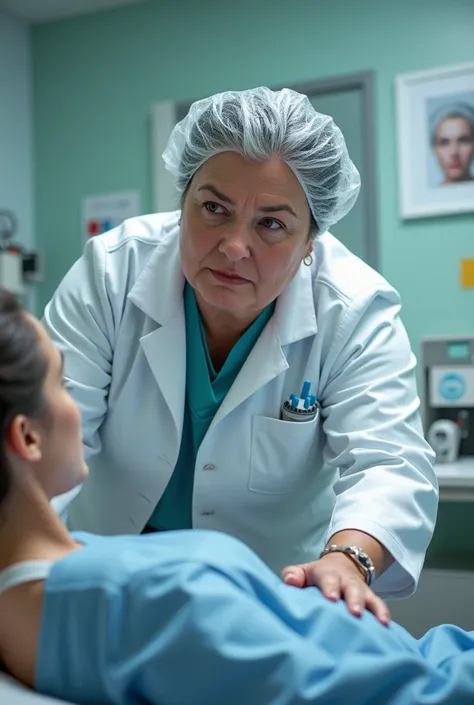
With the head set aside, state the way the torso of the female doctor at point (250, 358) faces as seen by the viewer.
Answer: toward the camera

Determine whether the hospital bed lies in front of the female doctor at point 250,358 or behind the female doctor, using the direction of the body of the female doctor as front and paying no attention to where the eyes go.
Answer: in front

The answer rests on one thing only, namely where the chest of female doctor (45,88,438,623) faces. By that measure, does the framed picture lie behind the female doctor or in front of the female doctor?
behind

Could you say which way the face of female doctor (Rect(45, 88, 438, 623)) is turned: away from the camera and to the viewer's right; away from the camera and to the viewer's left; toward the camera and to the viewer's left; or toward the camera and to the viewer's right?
toward the camera and to the viewer's left

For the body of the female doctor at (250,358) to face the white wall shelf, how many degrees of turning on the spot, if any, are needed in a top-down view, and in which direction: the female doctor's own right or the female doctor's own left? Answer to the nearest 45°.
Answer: approximately 135° to the female doctor's own left

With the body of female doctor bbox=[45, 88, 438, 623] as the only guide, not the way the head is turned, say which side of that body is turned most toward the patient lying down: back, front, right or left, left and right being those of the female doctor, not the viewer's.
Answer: front

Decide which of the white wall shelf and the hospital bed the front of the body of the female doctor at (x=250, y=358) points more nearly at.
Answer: the hospital bed

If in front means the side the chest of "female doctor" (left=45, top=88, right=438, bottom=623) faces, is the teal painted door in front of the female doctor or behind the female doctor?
behind

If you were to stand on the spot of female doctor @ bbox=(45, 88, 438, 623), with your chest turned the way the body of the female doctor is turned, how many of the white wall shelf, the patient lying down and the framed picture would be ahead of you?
1

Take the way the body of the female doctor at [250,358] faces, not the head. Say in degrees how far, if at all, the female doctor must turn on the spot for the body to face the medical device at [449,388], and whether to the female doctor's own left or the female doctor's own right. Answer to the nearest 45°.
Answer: approximately 135° to the female doctor's own left
